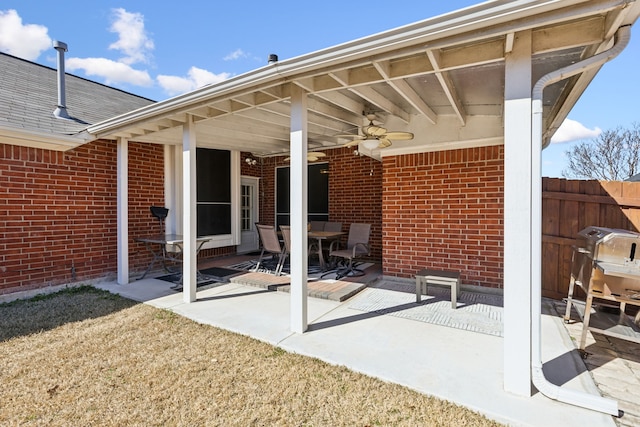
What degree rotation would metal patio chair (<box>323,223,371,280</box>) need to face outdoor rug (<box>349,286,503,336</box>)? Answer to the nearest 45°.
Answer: approximately 90° to its left

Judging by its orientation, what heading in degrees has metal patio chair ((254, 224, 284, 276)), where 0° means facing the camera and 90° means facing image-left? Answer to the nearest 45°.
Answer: approximately 225°

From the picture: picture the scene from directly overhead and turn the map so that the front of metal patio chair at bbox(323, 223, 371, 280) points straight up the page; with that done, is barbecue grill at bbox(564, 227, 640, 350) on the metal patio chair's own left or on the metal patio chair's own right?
on the metal patio chair's own left

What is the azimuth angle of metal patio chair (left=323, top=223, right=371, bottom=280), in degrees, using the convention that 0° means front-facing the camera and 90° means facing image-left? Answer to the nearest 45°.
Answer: approximately 45°

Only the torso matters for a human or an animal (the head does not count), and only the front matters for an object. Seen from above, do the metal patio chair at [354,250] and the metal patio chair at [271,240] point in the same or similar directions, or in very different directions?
very different directions
